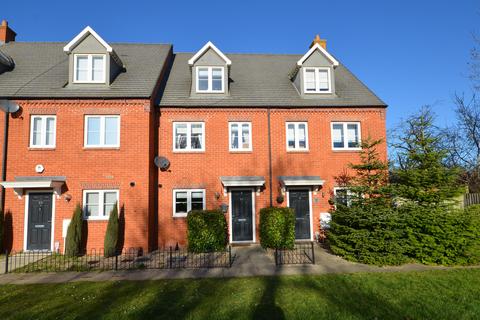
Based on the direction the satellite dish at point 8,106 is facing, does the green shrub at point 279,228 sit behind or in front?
in front

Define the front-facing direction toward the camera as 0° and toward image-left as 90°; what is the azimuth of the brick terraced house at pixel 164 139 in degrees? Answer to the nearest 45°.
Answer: approximately 0°

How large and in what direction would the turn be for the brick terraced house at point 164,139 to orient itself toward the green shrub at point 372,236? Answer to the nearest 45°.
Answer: approximately 45° to its left

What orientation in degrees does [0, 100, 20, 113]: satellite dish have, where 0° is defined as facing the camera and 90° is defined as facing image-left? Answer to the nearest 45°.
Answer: approximately 315°
